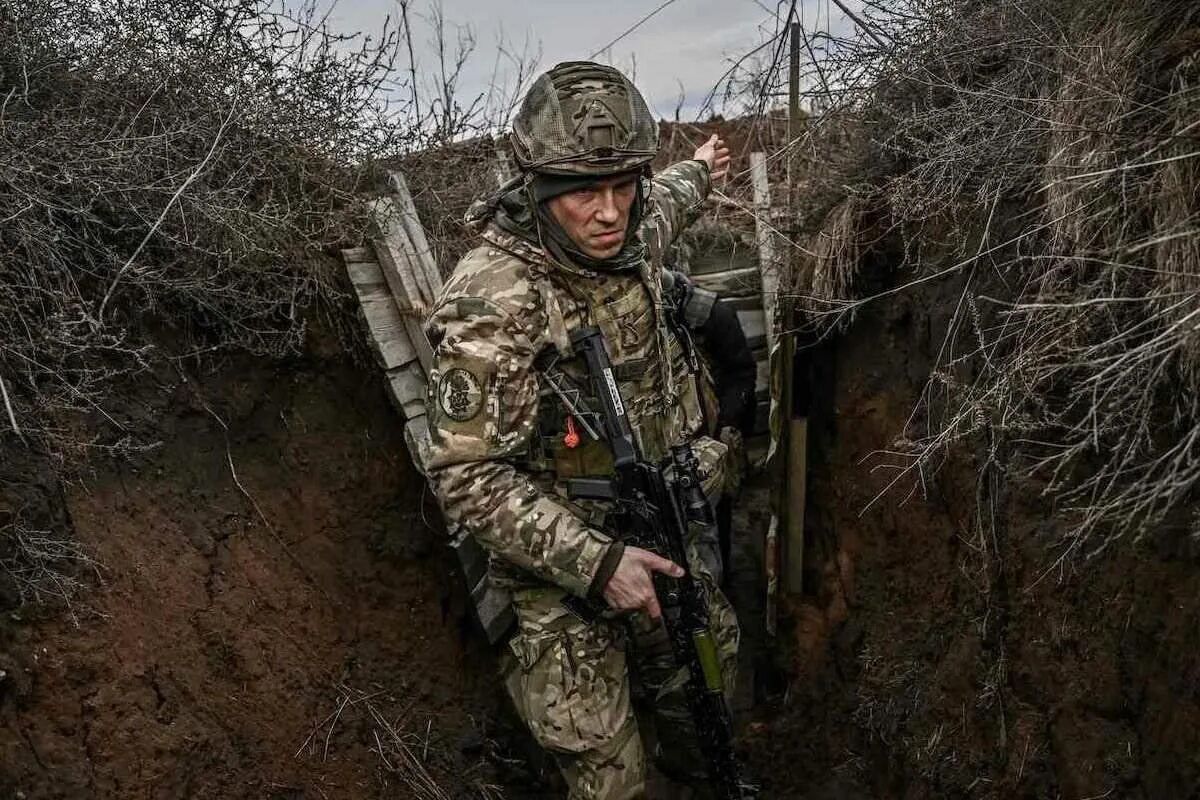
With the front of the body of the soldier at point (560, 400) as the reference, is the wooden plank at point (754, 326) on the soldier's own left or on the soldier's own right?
on the soldier's own left

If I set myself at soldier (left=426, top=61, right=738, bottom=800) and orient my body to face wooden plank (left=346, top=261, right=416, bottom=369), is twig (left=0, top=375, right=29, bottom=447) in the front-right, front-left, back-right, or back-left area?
front-left

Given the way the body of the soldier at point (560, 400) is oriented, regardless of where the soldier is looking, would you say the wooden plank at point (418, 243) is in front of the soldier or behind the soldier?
behind

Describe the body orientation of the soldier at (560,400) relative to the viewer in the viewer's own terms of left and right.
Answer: facing the viewer and to the right of the viewer

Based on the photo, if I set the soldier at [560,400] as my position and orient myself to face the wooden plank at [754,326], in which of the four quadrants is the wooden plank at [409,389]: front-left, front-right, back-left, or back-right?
front-left

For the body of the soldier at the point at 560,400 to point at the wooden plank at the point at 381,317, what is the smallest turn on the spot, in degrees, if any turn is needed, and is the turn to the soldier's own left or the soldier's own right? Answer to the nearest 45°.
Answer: approximately 180°

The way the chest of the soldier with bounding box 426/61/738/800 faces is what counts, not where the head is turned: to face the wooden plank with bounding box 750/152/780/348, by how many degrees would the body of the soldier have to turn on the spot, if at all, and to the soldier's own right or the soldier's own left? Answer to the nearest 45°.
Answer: approximately 90° to the soldier's own left

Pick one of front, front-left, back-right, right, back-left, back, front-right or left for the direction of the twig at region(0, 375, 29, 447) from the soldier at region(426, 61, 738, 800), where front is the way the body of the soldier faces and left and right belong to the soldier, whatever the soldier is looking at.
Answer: back-right

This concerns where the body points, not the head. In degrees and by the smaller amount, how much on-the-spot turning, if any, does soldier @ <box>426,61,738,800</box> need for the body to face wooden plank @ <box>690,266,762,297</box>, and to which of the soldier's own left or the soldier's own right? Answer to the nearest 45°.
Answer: approximately 90° to the soldier's own left

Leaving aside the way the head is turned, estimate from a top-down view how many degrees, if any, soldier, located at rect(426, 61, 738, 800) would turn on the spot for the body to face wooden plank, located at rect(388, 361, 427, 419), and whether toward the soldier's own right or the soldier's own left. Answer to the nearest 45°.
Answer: approximately 180°

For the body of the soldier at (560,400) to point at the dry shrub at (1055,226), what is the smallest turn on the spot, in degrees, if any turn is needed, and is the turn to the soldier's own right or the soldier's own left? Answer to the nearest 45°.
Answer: approximately 45° to the soldier's own left

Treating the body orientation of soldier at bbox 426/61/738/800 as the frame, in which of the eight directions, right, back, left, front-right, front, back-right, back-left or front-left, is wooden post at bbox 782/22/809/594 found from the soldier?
left
